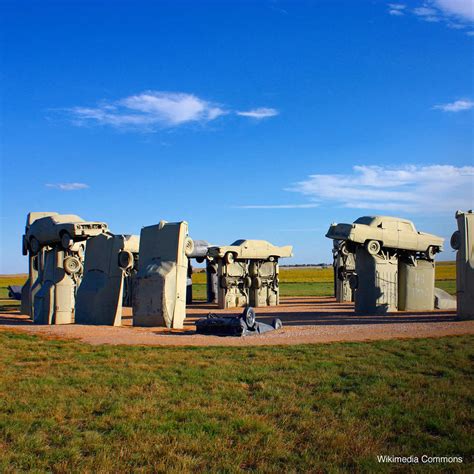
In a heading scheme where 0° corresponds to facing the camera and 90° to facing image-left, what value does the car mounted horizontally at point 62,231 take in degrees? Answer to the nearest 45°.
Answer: approximately 315°

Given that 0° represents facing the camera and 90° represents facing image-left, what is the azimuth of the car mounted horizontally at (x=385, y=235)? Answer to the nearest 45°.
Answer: approximately 225°

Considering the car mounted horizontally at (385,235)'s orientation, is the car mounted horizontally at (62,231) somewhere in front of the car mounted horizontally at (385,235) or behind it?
behind

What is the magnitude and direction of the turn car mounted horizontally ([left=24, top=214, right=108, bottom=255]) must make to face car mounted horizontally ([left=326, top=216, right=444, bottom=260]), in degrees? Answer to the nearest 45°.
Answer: approximately 45° to its left

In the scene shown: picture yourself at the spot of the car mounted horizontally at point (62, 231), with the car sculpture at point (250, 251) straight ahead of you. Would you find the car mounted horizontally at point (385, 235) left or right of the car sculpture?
right

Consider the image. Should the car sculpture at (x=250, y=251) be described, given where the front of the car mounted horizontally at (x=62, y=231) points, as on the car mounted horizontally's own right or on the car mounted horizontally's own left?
on the car mounted horizontally's own left

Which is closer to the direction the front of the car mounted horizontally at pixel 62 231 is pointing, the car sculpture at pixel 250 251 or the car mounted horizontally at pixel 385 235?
the car mounted horizontally
